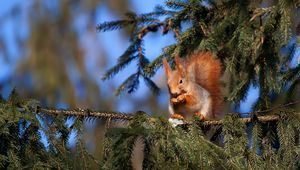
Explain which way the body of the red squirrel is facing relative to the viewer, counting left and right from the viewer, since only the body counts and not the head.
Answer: facing the viewer and to the left of the viewer
